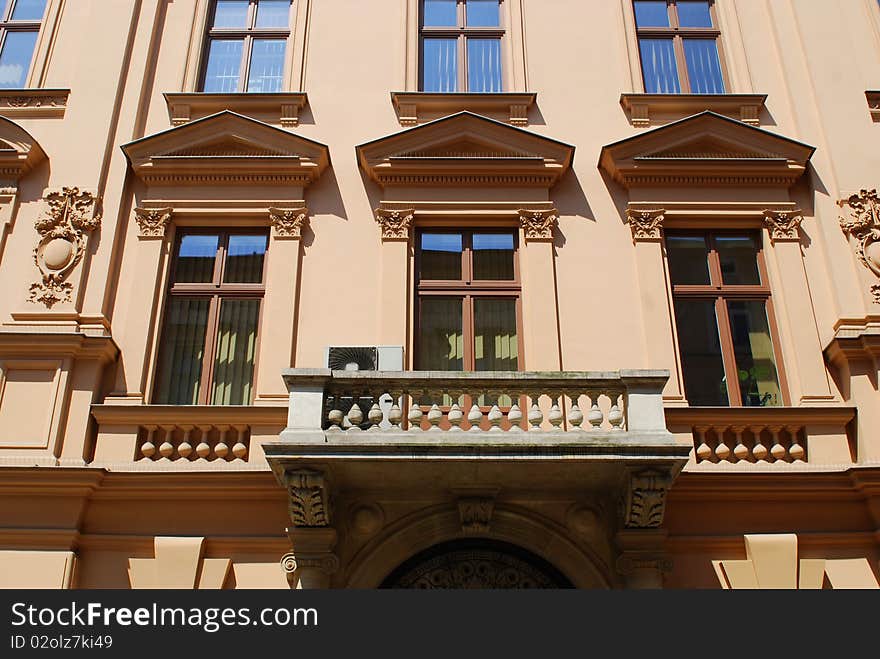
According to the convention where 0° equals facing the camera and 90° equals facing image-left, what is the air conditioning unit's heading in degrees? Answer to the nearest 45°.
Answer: approximately 0°
